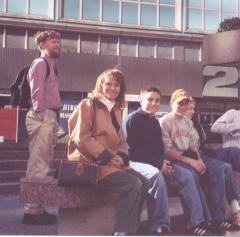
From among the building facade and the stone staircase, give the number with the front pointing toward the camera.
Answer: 2

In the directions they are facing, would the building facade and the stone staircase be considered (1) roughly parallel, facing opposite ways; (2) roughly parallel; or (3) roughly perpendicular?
roughly parallel

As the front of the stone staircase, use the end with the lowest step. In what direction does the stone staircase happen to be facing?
toward the camera

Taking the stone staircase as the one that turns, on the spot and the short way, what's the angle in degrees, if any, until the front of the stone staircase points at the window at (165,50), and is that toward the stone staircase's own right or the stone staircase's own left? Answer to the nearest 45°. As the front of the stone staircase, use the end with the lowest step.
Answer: approximately 135° to the stone staircase's own left

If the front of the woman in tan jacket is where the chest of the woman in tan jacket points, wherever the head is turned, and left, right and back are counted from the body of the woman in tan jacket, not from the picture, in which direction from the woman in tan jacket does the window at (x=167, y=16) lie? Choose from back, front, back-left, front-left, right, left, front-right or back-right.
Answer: back-left

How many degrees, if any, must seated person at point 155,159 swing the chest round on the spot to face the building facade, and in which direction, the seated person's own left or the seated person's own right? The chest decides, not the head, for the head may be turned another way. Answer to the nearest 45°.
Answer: approximately 135° to the seated person's own left

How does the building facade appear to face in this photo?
toward the camera

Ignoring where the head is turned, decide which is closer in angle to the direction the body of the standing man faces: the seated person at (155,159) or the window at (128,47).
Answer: the seated person

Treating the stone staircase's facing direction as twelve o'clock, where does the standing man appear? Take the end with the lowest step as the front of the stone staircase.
The standing man is roughly at 12 o'clock from the stone staircase.

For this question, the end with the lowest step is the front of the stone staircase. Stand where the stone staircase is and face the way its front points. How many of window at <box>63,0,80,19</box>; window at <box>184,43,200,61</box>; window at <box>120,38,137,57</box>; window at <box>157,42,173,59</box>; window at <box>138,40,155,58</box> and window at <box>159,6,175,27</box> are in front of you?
0

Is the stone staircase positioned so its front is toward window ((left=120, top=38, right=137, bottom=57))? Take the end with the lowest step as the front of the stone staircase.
no

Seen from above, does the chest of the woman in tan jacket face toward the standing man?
no

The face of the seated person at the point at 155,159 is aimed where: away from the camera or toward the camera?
toward the camera

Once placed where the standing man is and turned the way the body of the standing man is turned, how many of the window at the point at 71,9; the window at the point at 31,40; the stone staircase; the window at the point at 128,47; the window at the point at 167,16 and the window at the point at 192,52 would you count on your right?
0

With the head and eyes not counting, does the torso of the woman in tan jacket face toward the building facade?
no
